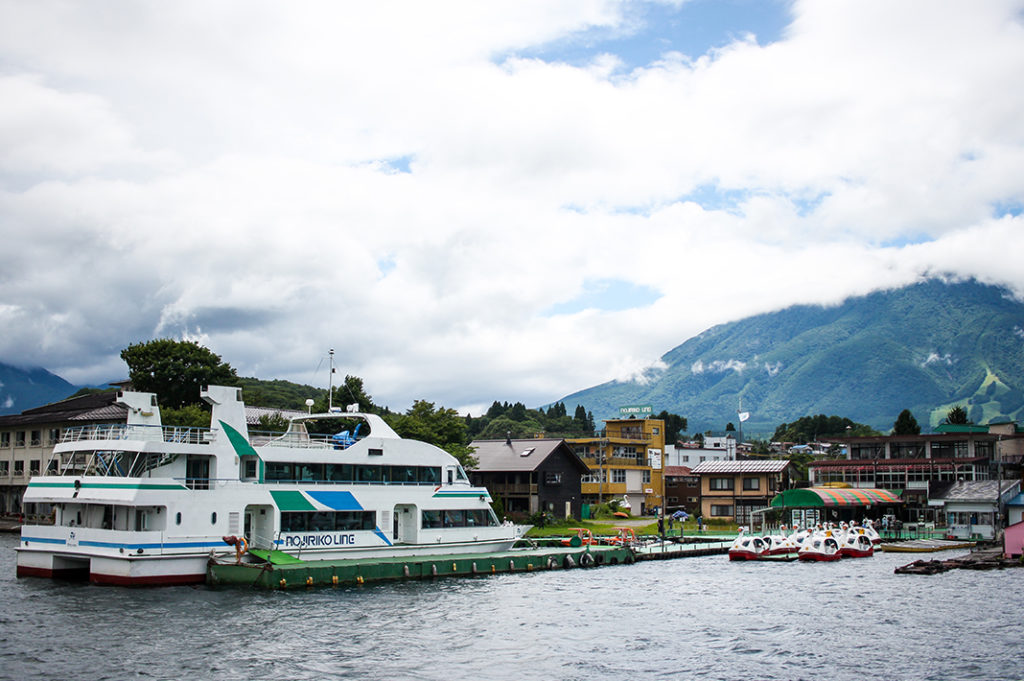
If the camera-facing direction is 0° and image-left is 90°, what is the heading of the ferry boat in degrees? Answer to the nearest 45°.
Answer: approximately 225°

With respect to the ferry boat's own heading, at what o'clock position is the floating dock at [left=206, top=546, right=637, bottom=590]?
The floating dock is roughly at 2 o'clock from the ferry boat.
